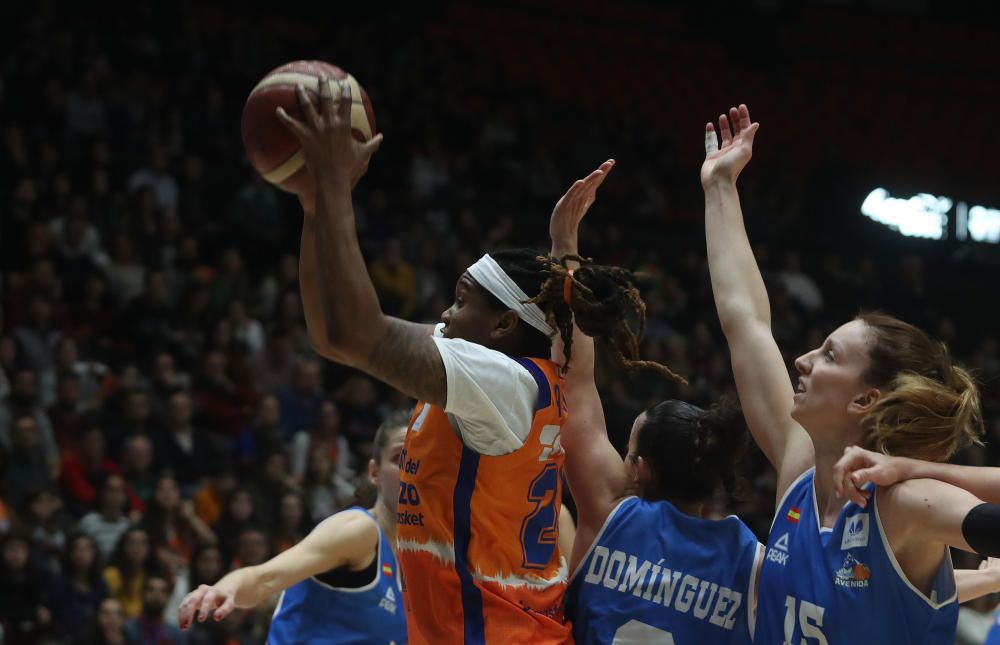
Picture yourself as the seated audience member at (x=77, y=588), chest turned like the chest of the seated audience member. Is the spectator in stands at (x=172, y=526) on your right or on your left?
on your left

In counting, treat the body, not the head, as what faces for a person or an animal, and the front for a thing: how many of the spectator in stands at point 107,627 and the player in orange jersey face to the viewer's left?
1

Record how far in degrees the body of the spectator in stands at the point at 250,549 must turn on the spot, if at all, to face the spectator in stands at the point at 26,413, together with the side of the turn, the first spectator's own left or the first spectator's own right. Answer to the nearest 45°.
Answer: approximately 180°

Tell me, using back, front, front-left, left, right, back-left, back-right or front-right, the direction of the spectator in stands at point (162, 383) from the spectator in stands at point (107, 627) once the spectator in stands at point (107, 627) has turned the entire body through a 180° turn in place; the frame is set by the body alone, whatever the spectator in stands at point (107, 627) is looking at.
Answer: front-right

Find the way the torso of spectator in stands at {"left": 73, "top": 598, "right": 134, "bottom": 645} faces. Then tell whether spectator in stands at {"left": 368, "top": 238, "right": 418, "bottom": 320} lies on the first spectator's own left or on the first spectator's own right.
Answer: on the first spectator's own left

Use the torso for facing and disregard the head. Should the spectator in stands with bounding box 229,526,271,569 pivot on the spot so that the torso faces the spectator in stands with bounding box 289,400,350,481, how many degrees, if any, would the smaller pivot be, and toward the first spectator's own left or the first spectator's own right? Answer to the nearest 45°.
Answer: approximately 135° to the first spectator's own left

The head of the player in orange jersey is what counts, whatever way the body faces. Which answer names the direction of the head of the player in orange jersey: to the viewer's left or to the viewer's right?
to the viewer's left

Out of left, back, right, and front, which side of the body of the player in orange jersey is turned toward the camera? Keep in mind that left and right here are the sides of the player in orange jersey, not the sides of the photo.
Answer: left
